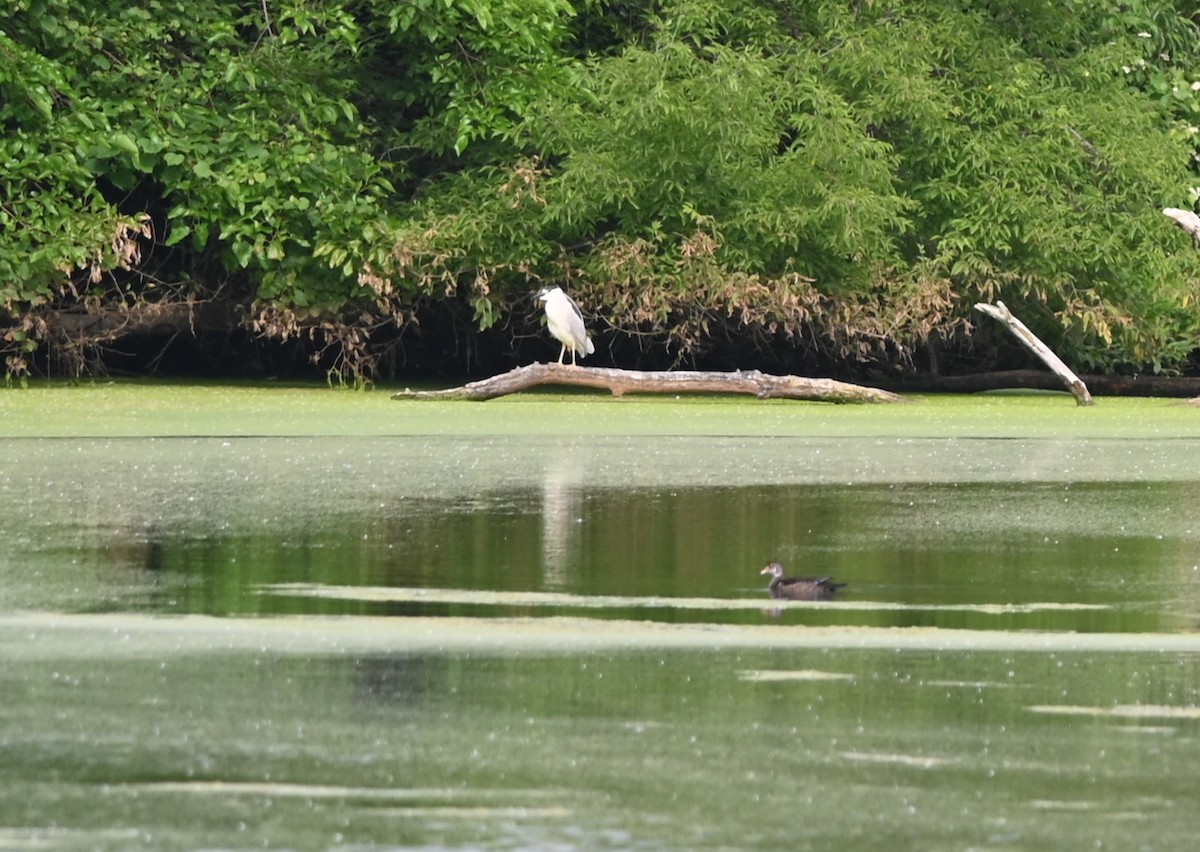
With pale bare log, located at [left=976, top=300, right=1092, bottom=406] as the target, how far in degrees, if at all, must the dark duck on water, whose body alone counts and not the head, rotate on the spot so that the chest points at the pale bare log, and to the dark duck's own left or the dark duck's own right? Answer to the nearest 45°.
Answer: approximately 90° to the dark duck's own right

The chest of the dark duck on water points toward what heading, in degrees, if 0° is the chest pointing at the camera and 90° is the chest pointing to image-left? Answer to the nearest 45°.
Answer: approximately 90°

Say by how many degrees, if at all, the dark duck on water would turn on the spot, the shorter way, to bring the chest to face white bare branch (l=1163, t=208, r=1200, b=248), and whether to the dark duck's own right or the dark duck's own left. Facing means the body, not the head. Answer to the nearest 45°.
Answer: approximately 90° to the dark duck's own right

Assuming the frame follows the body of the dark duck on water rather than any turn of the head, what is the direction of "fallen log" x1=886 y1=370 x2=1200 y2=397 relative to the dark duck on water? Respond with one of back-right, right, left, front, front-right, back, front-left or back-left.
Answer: right

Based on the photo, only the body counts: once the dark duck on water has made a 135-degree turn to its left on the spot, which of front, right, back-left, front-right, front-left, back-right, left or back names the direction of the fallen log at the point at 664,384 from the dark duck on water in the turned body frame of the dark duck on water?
back-left

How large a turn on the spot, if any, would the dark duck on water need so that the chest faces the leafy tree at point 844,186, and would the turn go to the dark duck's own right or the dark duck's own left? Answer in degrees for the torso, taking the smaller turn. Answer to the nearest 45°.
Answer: approximately 90° to the dark duck's own right
